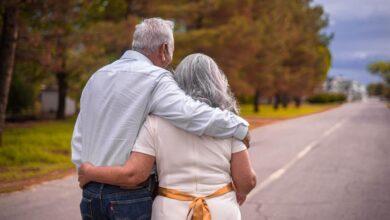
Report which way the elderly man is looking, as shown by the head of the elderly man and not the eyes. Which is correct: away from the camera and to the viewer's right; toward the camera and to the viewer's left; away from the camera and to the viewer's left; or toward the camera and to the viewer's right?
away from the camera and to the viewer's right

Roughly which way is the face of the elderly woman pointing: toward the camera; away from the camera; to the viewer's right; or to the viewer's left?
away from the camera

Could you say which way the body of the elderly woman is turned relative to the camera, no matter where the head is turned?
away from the camera

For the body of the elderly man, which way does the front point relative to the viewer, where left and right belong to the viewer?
facing away from the viewer and to the right of the viewer
